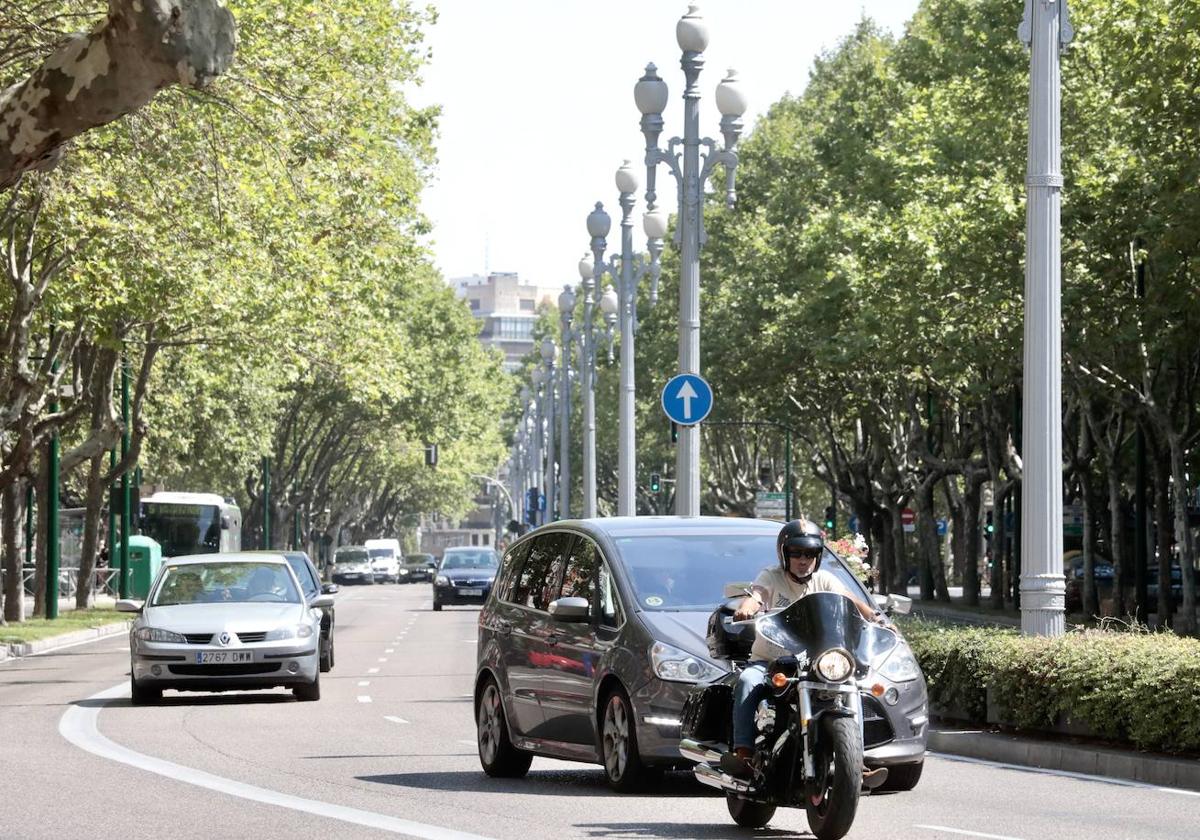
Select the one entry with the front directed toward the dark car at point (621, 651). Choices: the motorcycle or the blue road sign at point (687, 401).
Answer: the blue road sign

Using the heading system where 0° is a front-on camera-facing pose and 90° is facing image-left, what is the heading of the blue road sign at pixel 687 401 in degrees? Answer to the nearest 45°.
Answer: approximately 0°

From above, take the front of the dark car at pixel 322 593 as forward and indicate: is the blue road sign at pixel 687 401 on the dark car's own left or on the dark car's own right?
on the dark car's own left

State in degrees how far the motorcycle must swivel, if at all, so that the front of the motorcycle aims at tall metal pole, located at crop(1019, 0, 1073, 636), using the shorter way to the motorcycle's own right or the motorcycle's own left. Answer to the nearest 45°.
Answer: approximately 135° to the motorcycle's own left

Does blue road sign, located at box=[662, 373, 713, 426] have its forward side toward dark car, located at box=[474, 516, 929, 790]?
yes

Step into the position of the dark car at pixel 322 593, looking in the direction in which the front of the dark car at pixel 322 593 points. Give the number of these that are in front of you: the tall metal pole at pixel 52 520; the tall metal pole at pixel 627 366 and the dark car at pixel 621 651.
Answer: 1

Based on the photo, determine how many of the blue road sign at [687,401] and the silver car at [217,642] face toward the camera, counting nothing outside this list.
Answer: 2

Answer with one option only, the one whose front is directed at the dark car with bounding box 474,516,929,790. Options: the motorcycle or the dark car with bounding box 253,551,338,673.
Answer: the dark car with bounding box 253,551,338,673

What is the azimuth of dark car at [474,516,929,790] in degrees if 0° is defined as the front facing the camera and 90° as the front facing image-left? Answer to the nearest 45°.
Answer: approximately 315°

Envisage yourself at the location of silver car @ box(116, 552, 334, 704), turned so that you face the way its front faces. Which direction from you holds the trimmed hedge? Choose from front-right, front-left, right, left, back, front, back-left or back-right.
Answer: front-left

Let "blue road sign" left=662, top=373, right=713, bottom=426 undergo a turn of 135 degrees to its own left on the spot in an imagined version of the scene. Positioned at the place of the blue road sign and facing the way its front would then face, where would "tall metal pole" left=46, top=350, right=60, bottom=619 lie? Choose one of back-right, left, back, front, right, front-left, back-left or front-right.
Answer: left
